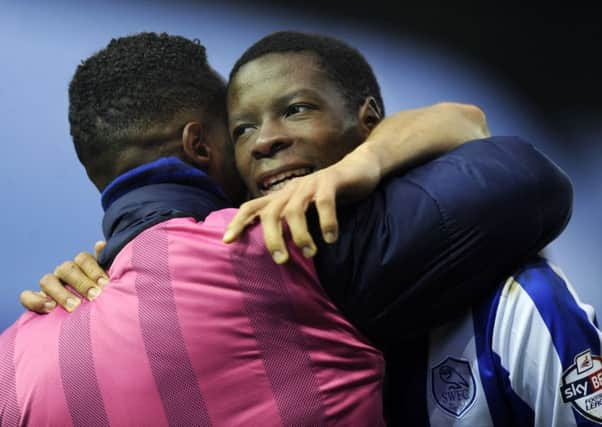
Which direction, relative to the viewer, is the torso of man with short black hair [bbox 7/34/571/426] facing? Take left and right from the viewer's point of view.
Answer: facing away from the viewer and to the right of the viewer
